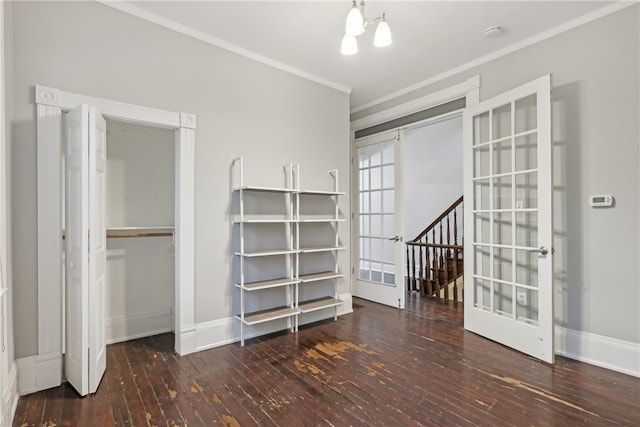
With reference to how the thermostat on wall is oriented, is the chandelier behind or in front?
in front

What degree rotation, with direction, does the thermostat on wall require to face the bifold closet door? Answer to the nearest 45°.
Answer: approximately 45° to its right

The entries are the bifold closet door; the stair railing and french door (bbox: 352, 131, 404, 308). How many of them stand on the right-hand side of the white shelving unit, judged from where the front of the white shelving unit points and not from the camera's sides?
1

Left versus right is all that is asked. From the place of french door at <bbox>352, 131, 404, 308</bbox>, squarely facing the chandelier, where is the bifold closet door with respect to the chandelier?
right

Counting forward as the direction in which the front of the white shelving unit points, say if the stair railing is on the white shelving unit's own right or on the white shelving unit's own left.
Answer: on the white shelving unit's own left

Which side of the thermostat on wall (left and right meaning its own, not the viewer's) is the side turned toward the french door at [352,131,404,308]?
right

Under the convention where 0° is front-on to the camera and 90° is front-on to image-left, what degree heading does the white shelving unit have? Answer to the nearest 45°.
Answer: approximately 315°

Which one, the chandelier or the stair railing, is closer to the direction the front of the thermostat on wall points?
the chandelier

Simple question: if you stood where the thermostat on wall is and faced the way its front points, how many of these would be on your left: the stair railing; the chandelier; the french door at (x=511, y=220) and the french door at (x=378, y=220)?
0

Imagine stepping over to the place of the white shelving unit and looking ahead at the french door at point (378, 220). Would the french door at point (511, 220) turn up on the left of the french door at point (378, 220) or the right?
right

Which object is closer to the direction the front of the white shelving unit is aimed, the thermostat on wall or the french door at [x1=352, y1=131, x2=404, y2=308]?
the thermostat on wall
